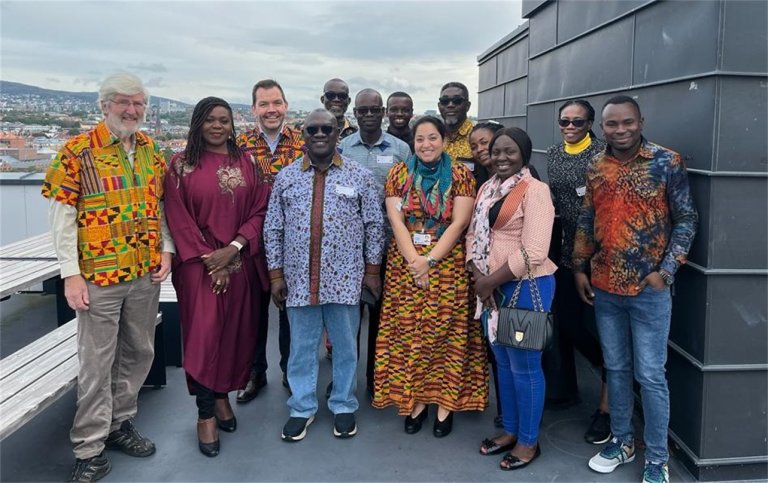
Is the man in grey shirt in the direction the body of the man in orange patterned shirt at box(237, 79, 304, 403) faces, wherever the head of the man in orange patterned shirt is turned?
no

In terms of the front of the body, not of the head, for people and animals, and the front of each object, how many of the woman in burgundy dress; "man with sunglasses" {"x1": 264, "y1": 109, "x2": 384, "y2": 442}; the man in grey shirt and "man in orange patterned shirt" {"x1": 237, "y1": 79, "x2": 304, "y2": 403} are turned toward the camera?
4

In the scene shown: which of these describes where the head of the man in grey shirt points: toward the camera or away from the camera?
toward the camera

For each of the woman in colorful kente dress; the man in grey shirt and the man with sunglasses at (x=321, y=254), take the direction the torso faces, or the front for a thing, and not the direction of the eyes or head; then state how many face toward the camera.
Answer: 3

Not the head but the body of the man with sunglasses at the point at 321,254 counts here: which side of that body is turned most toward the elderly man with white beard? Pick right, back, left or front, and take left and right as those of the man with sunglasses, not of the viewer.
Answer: right

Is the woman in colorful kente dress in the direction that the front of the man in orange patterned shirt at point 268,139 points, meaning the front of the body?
no

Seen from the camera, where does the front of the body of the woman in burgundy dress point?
toward the camera

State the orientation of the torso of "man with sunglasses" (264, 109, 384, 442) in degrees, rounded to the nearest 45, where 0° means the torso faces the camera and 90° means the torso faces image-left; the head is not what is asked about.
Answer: approximately 0°

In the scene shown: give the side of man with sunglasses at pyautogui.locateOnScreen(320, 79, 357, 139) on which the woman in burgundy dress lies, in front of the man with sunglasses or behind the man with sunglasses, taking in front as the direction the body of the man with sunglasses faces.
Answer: in front

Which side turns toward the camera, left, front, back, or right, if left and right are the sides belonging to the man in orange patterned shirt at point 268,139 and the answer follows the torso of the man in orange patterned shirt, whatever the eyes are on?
front

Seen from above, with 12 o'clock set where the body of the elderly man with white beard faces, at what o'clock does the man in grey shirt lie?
The man in grey shirt is roughly at 10 o'clock from the elderly man with white beard.

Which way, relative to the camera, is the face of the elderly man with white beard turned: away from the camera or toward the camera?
toward the camera

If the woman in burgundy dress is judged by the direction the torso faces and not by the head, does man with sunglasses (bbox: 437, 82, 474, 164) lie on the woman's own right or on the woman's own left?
on the woman's own left

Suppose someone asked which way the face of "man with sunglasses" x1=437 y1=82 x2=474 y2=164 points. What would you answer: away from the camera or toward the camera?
toward the camera

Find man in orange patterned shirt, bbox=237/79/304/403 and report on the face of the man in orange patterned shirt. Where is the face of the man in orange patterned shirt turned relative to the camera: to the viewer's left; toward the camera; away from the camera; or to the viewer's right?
toward the camera

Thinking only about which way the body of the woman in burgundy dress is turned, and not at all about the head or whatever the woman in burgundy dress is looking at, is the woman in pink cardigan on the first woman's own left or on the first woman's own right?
on the first woman's own left

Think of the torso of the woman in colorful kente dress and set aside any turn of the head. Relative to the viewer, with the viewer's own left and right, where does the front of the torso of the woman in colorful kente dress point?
facing the viewer
